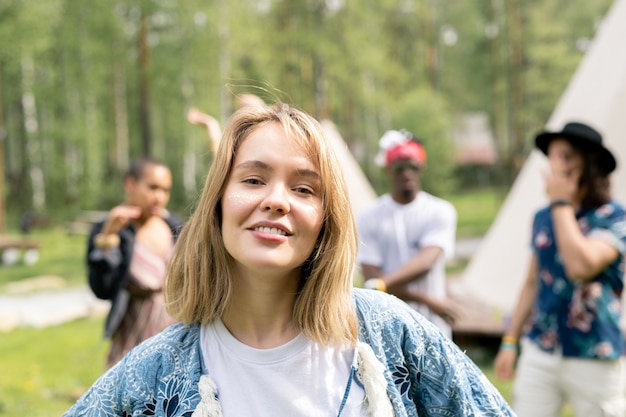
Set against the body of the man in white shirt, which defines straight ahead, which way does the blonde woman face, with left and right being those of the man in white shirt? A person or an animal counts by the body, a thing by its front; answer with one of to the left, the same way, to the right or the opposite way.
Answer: the same way

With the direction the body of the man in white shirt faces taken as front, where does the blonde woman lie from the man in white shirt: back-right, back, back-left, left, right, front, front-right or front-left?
front

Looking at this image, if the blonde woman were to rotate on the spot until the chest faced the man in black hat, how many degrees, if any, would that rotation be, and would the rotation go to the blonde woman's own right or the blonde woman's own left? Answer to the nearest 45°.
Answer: approximately 135° to the blonde woman's own left

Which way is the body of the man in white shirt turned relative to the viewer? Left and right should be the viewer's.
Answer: facing the viewer

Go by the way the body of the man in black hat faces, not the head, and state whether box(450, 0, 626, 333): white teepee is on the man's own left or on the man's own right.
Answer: on the man's own right

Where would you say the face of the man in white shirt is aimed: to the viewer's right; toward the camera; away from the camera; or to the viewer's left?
toward the camera

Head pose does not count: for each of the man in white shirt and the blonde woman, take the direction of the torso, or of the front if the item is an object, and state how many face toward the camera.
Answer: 2

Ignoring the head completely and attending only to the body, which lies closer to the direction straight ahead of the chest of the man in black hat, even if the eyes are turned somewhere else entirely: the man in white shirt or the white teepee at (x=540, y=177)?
the man in white shirt

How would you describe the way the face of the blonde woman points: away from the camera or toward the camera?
toward the camera

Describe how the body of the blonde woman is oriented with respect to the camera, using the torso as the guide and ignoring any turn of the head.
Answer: toward the camera

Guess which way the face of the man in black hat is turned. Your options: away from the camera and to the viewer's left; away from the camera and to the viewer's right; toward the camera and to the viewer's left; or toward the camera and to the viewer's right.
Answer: toward the camera and to the viewer's left

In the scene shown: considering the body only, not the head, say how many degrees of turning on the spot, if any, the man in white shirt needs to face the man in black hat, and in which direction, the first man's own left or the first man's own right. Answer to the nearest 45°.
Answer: approximately 45° to the first man's own left

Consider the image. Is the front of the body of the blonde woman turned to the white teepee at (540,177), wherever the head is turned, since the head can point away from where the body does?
no

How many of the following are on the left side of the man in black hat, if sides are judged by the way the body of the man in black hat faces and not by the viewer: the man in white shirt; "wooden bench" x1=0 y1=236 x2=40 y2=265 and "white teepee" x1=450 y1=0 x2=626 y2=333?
0

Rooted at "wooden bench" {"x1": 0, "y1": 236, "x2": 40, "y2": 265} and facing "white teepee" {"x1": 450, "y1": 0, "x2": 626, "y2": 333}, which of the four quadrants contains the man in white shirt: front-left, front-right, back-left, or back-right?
front-right
